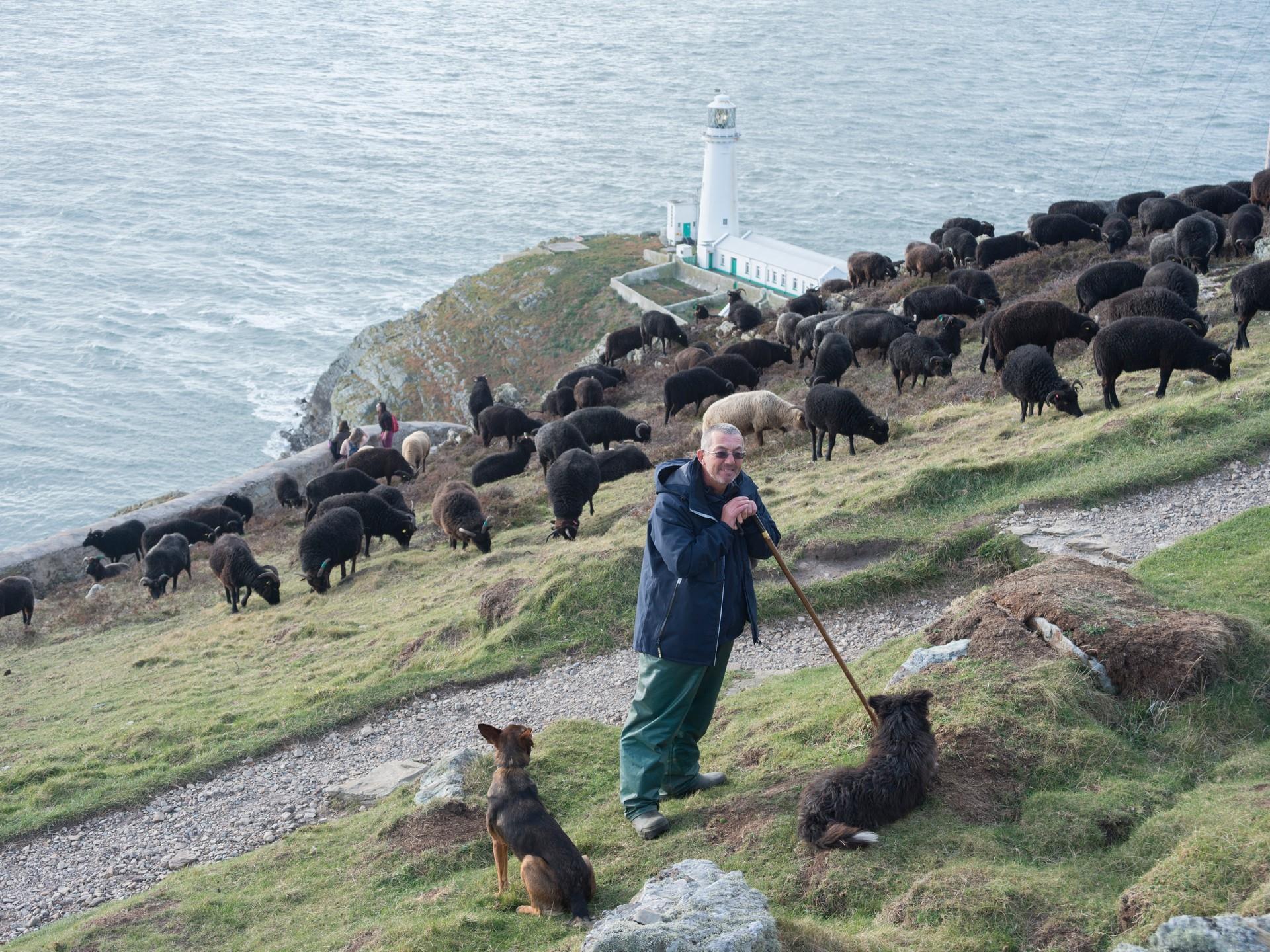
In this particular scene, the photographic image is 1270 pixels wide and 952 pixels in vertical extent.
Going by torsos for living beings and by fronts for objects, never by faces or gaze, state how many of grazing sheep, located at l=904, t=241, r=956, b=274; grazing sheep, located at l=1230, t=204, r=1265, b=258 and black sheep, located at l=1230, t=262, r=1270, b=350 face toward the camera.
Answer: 1

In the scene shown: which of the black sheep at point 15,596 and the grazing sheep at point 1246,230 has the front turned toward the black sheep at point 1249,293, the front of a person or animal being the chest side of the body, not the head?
the grazing sheep

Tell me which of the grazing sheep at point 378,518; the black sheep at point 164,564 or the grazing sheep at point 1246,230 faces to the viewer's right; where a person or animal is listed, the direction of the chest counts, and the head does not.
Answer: the grazing sheep at point 378,518

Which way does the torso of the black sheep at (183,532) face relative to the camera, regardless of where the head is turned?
to the viewer's right

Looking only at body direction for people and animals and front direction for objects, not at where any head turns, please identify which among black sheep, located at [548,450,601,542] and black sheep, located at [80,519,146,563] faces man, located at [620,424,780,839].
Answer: black sheep, located at [548,450,601,542]

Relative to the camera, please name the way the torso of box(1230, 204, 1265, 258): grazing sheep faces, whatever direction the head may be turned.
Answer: toward the camera

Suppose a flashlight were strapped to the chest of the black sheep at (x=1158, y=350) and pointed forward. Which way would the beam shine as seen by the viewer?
to the viewer's right

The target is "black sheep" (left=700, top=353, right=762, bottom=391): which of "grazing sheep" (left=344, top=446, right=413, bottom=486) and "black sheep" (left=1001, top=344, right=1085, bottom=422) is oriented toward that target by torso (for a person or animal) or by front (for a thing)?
the grazing sheep

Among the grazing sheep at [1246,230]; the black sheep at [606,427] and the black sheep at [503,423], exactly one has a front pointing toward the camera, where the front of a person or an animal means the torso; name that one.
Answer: the grazing sheep

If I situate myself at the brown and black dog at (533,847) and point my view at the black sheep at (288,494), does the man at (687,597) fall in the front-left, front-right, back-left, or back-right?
front-right

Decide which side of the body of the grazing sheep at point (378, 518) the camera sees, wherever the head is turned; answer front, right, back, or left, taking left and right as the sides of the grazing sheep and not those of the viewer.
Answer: right

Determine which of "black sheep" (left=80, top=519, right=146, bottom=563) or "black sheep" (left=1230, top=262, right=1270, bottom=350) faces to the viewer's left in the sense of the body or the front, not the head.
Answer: "black sheep" (left=80, top=519, right=146, bottom=563)

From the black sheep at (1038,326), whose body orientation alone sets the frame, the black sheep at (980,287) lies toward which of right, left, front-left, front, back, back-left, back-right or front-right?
left
